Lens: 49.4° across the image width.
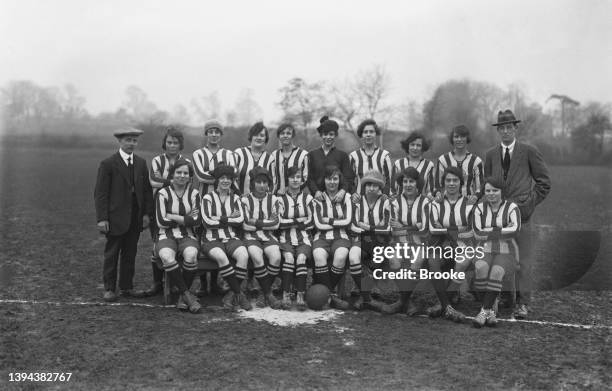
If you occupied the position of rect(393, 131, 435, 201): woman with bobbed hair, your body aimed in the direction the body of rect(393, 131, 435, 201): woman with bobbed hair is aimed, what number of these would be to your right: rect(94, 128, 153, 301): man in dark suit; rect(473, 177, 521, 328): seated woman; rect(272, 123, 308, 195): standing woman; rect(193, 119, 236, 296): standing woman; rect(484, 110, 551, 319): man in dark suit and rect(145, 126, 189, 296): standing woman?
4

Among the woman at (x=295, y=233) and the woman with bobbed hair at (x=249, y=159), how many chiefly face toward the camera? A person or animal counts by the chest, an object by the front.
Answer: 2

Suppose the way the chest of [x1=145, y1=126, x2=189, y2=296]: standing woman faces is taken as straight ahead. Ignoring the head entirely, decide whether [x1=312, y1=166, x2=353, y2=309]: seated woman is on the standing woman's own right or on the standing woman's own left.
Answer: on the standing woman's own left

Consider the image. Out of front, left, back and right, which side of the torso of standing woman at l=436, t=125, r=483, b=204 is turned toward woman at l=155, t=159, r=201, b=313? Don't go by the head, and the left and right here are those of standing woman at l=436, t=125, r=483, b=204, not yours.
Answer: right

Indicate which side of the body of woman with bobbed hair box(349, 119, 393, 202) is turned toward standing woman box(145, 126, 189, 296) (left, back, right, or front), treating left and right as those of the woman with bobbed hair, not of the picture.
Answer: right

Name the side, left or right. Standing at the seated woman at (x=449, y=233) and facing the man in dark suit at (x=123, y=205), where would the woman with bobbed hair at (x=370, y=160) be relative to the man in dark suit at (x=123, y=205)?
right

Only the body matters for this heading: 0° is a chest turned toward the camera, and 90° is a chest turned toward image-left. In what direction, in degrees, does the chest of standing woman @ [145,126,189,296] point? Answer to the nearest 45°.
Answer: approximately 0°

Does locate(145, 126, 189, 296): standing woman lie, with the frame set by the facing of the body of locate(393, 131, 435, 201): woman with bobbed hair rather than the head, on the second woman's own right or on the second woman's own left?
on the second woman's own right

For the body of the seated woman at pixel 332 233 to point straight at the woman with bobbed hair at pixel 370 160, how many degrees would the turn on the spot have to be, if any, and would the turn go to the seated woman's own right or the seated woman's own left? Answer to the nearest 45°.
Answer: approximately 135° to the seated woman's own left
